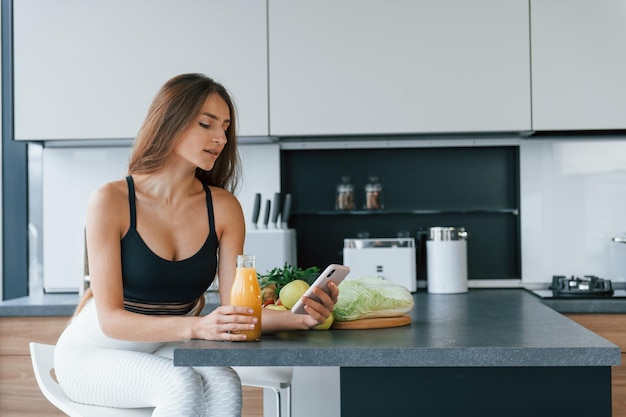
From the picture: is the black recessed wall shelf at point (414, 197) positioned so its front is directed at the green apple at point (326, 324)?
yes

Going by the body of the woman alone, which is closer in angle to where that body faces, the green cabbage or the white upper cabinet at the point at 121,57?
the green cabbage

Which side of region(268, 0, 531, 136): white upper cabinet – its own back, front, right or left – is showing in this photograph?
front

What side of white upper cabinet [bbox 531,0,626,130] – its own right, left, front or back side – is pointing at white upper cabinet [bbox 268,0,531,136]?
right

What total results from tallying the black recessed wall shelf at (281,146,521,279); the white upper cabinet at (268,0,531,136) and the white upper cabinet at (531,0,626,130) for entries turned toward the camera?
3

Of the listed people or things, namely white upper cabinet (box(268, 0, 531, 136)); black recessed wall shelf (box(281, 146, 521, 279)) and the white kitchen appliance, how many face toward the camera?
3

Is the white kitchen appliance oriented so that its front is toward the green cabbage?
yes

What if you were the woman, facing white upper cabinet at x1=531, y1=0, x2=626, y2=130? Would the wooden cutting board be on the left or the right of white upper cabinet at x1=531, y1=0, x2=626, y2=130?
right

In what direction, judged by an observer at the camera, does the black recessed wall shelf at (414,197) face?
facing the viewer

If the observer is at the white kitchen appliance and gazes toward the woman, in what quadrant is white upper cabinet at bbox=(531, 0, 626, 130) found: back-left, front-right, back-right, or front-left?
back-left
